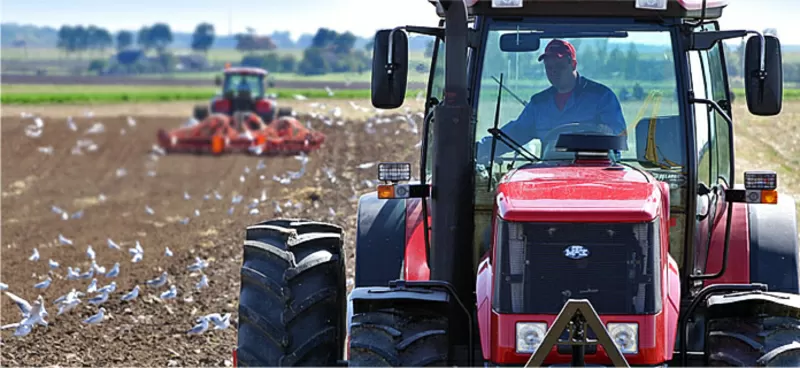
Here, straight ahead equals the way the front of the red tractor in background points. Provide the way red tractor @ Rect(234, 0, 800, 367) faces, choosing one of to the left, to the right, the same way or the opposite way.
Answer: the opposite way

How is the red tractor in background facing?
away from the camera

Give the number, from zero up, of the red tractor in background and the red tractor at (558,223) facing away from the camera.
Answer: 1

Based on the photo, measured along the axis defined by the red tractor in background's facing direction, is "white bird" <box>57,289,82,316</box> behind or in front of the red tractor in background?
behind

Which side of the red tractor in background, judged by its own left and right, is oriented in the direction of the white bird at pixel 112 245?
back

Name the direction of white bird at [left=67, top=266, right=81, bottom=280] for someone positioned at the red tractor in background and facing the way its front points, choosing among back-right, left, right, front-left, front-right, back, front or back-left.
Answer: back

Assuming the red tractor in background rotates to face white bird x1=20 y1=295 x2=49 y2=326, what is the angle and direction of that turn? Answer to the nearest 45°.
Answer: approximately 180°

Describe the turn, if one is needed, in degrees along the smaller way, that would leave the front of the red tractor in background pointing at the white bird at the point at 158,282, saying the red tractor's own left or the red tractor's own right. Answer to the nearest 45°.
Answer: approximately 180°

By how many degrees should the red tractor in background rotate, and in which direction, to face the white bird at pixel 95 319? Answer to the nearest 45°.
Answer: approximately 180°

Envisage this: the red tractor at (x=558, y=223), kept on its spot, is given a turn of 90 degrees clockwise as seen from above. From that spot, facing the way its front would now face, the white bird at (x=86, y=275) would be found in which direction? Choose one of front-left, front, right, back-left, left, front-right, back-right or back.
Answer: front-right

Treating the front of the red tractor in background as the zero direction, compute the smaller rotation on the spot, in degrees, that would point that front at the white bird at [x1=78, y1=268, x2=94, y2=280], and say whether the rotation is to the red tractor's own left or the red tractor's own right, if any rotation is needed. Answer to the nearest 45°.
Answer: approximately 180°

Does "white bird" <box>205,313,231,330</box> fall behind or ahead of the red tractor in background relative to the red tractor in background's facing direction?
behind

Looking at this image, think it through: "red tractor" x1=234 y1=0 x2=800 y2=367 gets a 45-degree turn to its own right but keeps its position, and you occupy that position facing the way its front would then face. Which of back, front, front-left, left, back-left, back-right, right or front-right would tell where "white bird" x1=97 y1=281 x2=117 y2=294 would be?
right

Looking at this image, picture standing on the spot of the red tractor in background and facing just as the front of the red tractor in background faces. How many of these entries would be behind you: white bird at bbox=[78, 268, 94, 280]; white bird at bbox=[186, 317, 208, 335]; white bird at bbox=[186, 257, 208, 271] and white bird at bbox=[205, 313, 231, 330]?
4

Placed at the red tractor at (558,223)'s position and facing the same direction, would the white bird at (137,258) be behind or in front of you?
behind
